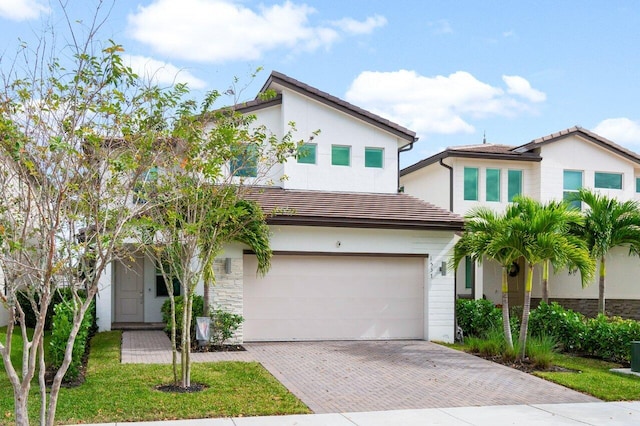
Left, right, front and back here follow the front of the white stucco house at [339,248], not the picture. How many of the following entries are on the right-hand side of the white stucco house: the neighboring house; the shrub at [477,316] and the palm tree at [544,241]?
0

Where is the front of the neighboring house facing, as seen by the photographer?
facing the viewer

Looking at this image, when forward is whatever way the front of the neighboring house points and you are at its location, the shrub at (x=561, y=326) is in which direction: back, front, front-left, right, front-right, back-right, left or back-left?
front

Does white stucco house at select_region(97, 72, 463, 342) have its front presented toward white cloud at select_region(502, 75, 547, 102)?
no

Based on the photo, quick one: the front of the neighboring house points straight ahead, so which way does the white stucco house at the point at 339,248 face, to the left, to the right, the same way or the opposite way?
the same way

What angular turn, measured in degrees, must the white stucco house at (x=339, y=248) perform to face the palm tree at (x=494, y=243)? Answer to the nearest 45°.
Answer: approximately 45° to its left

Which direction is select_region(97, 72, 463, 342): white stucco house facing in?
toward the camera

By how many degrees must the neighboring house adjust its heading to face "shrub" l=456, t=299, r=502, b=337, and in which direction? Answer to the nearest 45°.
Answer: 0° — it already faces it

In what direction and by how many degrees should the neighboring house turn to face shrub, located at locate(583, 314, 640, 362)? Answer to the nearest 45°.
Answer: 0° — it already faces it

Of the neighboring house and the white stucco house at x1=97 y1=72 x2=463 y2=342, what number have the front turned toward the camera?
2

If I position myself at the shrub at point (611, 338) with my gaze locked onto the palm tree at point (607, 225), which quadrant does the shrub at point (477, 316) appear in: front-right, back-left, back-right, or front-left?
front-left

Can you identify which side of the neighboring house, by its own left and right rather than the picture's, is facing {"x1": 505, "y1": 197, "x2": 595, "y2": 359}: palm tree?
front

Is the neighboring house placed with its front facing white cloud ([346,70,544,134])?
no
